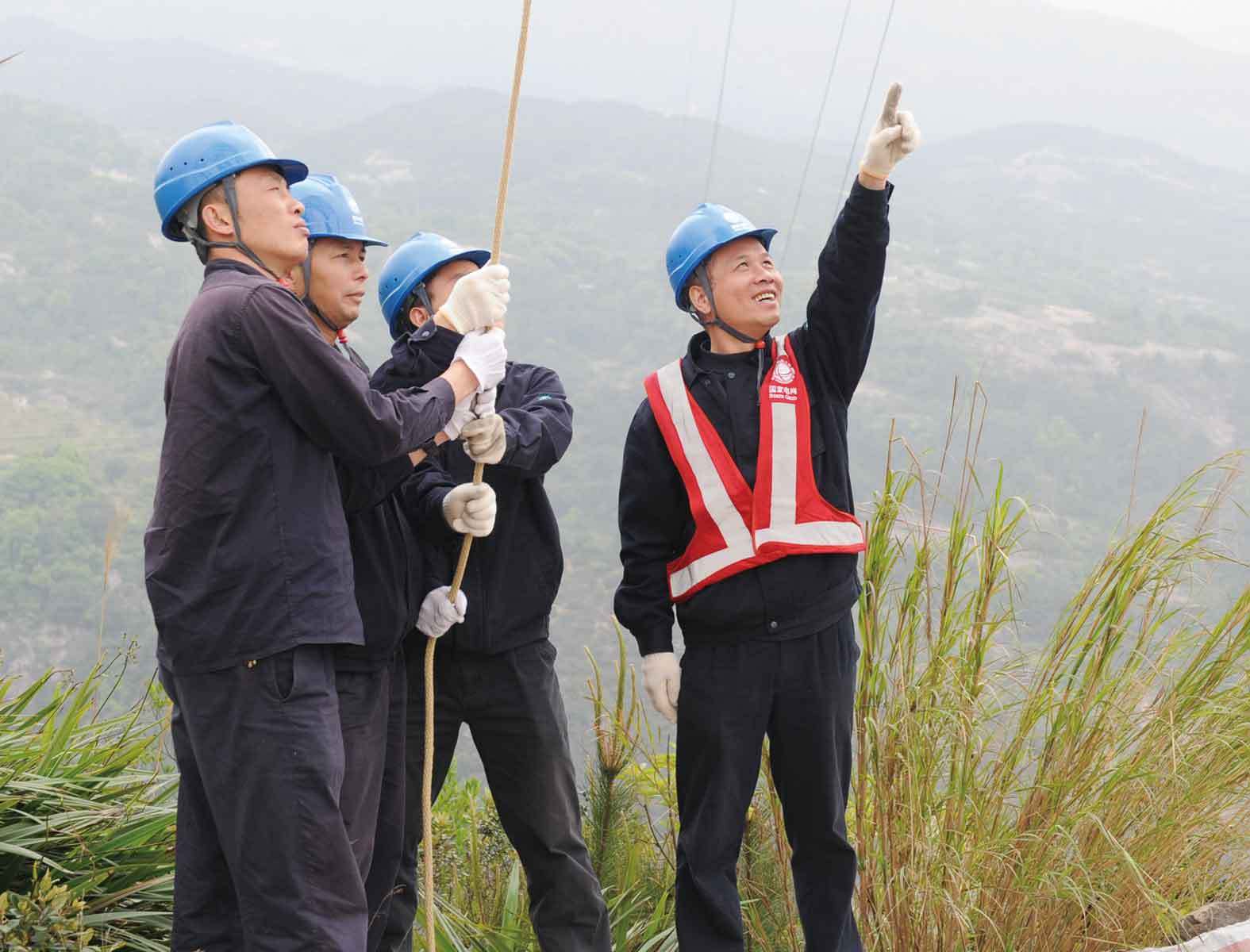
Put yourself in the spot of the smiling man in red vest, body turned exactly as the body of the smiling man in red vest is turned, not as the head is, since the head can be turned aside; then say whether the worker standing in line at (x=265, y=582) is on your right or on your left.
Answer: on your right

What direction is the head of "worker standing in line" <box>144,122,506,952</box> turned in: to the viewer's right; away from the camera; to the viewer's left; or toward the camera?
to the viewer's right

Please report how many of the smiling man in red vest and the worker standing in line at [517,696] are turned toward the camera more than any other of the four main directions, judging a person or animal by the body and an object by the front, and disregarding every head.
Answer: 2

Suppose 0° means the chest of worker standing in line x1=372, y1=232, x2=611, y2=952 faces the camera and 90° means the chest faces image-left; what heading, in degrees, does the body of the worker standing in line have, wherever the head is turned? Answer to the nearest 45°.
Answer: approximately 0°

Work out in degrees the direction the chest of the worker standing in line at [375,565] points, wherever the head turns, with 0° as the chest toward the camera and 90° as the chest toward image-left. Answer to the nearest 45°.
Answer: approximately 315°

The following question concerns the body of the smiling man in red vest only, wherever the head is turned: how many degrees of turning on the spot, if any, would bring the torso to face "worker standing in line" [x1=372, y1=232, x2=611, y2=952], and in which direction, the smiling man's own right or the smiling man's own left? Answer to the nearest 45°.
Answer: approximately 90° to the smiling man's own right
